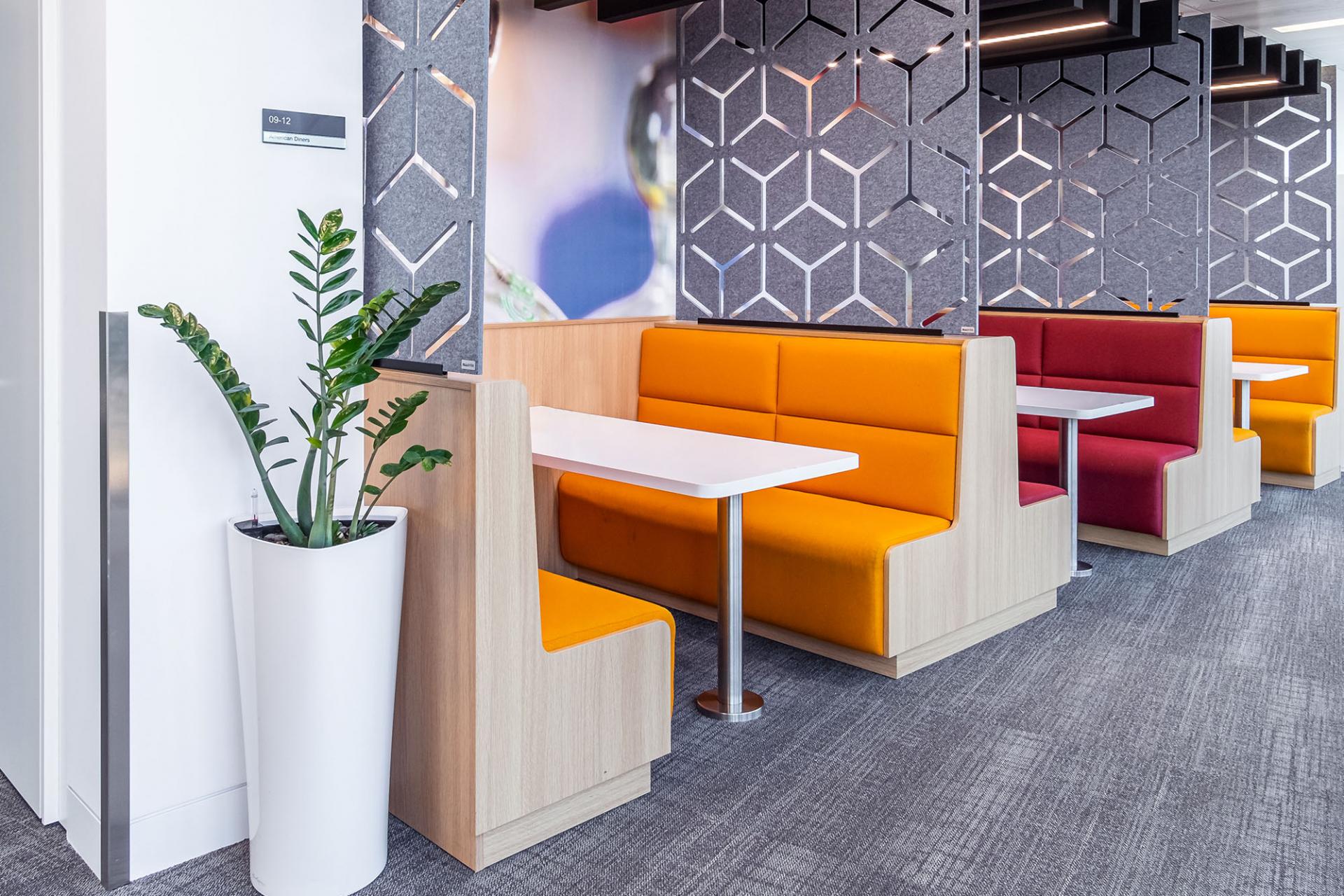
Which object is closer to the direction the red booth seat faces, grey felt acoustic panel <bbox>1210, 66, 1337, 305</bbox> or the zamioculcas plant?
the zamioculcas plant

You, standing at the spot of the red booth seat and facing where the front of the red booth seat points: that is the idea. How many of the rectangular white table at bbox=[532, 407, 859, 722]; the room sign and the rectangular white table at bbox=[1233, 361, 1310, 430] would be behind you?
1

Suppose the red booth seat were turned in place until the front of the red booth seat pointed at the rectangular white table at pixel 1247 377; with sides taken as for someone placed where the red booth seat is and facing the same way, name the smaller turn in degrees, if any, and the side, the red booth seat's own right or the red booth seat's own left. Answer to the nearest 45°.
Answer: approximately 180°

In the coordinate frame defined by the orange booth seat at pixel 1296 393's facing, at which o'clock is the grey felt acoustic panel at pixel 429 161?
The grey felt acoustic panel is roughly at 11 o'clock from the orange booth seat.

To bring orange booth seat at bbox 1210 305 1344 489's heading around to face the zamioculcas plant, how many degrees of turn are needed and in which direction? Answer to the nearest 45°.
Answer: approximately 45° to its left

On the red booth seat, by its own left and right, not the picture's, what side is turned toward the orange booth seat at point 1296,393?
back

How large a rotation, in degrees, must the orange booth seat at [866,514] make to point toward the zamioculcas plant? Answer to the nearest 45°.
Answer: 0° — it already faces it

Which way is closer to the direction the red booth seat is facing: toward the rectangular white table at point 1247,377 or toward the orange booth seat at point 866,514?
the orange booth seat

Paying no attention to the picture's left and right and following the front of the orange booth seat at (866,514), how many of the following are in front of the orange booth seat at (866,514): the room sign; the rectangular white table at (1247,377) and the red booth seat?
1

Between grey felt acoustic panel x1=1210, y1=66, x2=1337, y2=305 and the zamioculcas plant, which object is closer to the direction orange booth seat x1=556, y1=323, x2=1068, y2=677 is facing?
the zamioculcas plant

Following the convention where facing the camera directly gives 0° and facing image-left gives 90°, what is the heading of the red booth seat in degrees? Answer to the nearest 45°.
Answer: approximately 45°

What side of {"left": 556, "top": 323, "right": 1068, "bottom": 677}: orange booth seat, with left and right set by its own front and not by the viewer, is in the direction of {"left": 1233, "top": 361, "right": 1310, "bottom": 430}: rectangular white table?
back
